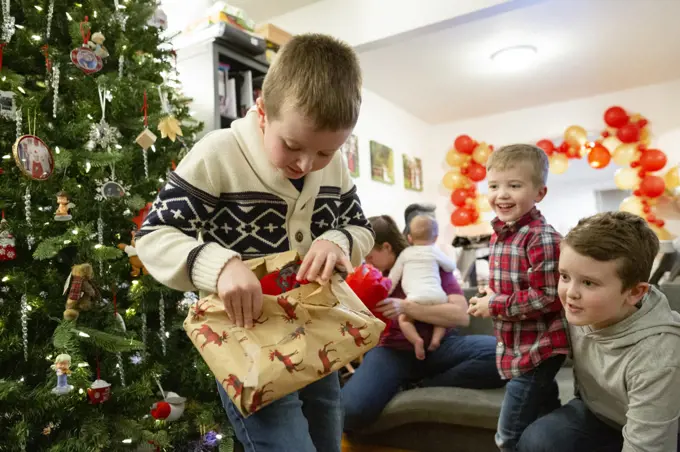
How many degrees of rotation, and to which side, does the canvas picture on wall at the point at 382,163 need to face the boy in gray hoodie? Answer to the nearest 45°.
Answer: approximately 45° to its right

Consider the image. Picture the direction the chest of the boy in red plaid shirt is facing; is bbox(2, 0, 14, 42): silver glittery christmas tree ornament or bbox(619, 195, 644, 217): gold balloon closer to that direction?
the silver glittery christmas tree ornament

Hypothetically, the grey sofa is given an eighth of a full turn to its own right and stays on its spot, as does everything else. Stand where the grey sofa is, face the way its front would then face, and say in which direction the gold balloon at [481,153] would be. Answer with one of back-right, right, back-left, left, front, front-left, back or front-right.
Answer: back-right

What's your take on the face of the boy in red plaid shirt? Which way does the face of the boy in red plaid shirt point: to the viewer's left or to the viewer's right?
to the viewer's left

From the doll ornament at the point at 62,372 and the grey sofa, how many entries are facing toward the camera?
2

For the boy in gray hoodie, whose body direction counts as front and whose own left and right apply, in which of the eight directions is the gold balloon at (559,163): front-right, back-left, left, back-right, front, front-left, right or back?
back-right

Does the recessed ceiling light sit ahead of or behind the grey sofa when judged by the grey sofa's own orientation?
behind
